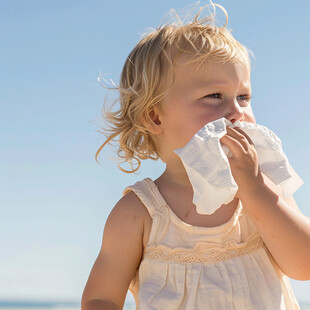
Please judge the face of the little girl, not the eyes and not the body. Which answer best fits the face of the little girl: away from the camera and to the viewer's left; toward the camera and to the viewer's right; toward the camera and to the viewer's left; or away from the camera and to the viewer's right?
toward the camera and to the viewer's right
